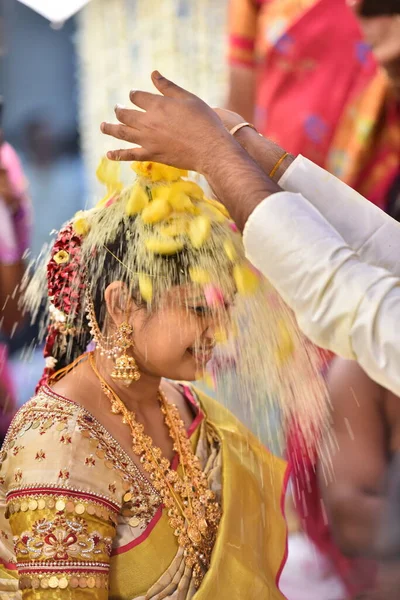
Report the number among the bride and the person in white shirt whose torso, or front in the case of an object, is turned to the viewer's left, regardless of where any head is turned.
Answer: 1

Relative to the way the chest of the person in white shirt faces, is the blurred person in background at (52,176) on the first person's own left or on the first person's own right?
on the first person's own right

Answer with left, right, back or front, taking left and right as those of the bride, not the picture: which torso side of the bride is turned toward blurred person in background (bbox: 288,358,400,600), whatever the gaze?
left

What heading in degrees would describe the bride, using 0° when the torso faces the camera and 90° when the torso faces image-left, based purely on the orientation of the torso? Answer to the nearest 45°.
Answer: approximately 315°

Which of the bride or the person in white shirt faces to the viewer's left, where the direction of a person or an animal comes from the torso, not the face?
the person in white shirt

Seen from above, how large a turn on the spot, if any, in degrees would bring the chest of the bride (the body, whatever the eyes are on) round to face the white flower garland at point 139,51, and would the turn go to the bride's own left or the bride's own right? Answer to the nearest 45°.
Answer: approximately 135° to the bride's own left

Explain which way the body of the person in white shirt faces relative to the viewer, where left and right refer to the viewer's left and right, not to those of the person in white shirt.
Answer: facing to the left of the viewer

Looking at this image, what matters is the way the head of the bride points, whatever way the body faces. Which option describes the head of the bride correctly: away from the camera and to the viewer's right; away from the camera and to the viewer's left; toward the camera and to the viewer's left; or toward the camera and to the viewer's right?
toward the camera and to the viewer's right
